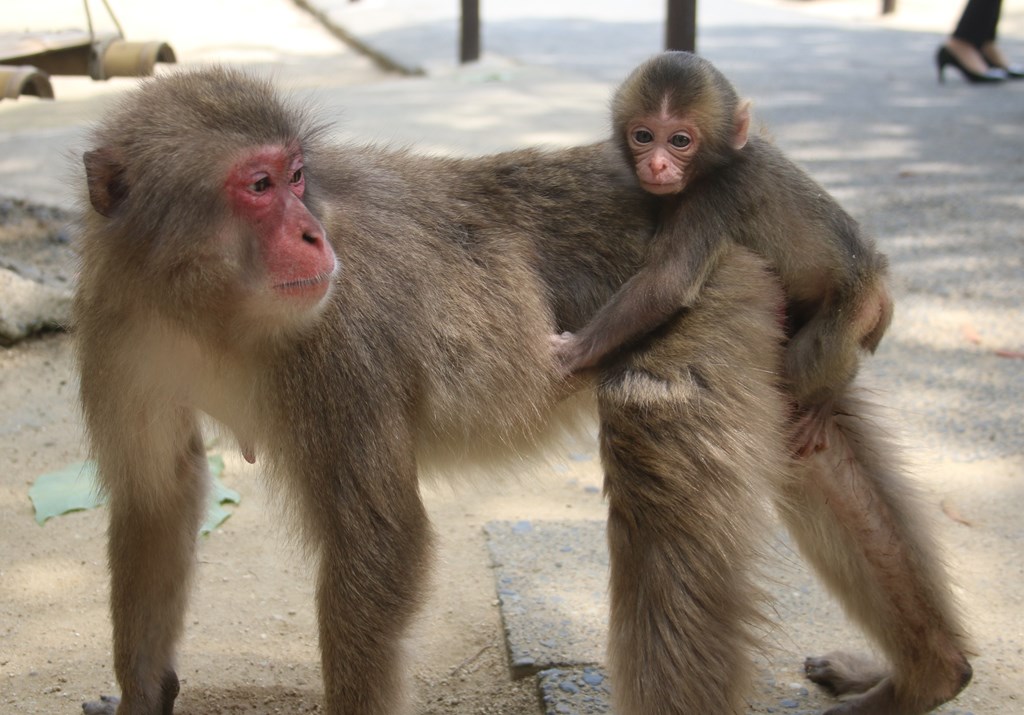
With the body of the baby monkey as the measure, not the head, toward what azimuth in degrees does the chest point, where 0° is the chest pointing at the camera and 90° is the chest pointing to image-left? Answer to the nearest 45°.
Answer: approximately 90°

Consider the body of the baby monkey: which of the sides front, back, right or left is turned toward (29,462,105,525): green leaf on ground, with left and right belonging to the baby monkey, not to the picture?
front

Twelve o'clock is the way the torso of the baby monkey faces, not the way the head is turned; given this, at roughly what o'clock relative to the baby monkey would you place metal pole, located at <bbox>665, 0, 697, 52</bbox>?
The metal pole is roughly at 3 o'clock from the baby monkey.

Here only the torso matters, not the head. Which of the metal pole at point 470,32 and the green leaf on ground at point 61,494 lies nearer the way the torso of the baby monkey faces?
the green leaf on ground

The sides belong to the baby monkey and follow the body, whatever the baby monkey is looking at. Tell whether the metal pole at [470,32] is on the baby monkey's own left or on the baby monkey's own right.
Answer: on the baby monkey's own right

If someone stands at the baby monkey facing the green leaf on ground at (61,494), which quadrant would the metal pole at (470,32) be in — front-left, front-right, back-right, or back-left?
front-right
